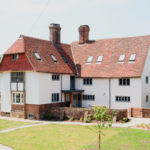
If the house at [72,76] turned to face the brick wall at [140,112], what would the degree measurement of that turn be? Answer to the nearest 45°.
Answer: approximately 45° to its left

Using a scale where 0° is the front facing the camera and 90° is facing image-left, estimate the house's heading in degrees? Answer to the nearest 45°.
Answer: approximately 0°
